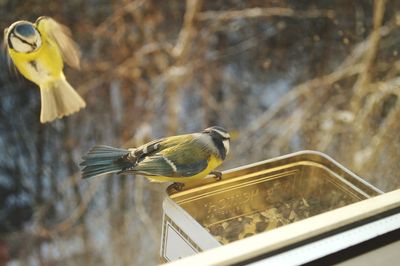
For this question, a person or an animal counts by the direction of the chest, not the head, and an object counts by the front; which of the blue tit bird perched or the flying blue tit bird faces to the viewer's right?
the blue tit bird perched

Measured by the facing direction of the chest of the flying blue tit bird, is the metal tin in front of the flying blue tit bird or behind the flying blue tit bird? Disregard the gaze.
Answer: in front

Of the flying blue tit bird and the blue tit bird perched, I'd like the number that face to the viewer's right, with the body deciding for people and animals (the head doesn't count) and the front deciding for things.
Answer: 1

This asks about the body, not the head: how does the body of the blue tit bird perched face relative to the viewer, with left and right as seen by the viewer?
facing to the right of the viewer
